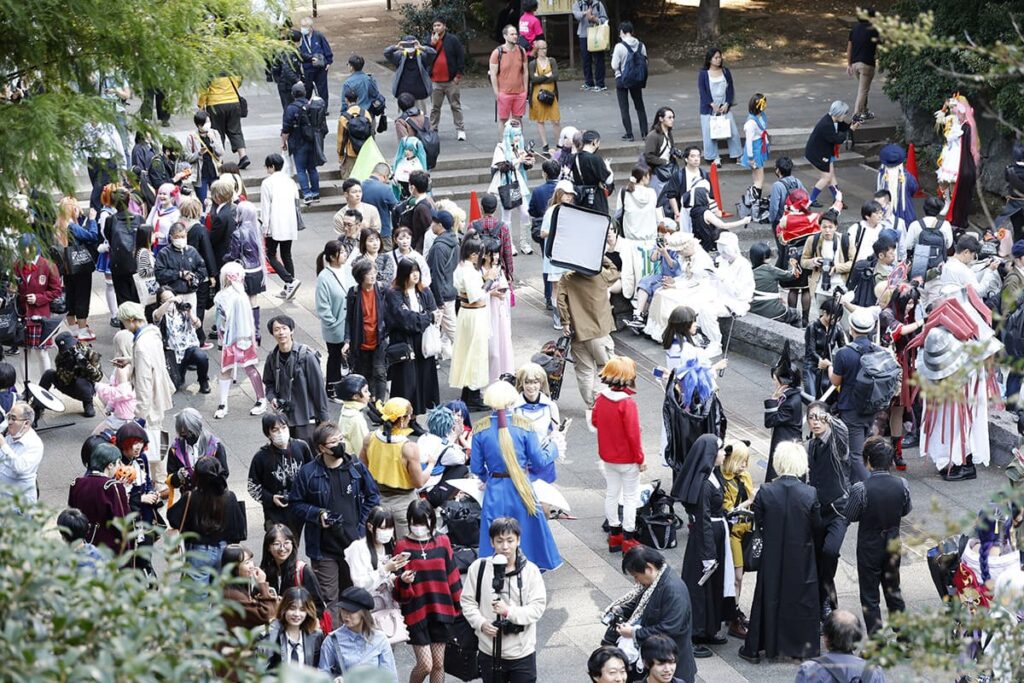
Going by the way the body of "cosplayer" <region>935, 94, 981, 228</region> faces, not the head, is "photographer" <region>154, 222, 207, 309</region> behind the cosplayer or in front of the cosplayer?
in front

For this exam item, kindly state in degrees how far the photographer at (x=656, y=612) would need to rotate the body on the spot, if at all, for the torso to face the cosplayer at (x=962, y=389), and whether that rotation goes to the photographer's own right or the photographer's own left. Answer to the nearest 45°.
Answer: approximately 135° to the photographer's own right

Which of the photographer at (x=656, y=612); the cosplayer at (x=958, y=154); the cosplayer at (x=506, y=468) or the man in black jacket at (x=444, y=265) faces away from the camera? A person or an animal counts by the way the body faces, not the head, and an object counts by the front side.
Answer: the cosplayer at (x=506, y=468)

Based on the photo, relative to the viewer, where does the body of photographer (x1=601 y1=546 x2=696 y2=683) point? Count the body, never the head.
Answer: to the viewer's left

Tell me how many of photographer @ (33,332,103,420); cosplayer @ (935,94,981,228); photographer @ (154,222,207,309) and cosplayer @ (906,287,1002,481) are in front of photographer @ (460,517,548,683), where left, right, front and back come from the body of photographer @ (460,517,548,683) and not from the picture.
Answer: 0

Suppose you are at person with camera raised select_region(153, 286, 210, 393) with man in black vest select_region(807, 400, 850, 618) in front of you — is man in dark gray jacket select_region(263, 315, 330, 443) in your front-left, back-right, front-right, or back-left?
front-right

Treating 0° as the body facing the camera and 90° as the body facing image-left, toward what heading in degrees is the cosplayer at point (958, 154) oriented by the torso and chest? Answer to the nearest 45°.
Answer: approximately 45°

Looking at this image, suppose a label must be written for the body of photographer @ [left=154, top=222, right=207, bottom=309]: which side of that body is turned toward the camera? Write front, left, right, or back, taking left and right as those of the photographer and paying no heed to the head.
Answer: front

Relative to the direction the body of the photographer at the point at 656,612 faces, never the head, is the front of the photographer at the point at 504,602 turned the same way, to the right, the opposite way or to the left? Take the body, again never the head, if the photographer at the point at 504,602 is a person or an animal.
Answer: to the left

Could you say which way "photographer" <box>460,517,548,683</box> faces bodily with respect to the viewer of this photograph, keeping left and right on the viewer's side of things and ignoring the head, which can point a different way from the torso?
facing the viewer

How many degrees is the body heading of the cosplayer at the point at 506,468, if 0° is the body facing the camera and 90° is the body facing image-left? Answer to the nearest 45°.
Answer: approximately 180°

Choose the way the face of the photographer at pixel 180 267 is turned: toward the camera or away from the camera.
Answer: toward the camera

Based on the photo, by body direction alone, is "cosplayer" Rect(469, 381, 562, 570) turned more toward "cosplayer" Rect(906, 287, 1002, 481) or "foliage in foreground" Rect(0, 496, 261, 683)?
the cosplayer

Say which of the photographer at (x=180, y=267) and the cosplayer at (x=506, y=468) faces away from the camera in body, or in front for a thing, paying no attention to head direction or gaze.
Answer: the cosplayer
